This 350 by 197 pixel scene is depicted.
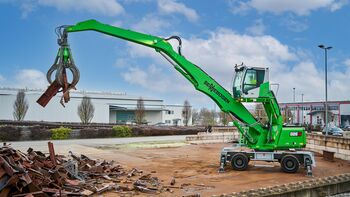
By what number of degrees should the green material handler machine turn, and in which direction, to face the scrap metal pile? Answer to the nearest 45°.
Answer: approximately 45° to its left

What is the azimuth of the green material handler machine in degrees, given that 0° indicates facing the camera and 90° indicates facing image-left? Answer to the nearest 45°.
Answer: approximately 90°

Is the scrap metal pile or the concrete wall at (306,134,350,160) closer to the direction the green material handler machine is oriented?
the scrap metal pile

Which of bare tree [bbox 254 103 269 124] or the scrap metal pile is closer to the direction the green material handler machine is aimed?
the scrap metal pile

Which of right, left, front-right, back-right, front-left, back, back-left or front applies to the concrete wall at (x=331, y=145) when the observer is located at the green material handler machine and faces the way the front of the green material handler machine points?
back-right
